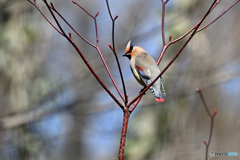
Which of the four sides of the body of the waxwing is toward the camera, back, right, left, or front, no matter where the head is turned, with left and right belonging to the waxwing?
left
